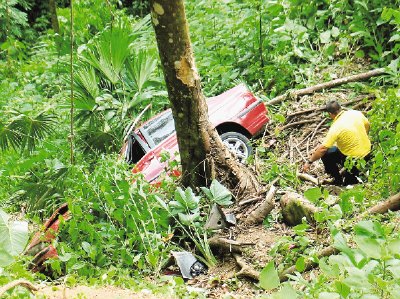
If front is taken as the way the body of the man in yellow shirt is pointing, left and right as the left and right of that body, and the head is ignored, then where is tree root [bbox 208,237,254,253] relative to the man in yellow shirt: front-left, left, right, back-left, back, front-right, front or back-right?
left

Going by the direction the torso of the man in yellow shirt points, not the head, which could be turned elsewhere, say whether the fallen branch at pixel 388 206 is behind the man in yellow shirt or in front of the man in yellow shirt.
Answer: behind

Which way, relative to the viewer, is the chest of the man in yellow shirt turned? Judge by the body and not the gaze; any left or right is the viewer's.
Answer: facing away from the viewer and to the left of the viewer

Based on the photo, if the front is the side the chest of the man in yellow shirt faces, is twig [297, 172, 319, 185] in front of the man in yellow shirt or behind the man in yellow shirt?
in front

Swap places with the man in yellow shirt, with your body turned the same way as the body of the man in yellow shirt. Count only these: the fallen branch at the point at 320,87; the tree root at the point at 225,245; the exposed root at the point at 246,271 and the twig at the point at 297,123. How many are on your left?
2

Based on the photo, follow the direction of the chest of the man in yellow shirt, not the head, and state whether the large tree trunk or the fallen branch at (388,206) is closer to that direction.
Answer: the large tree trunk

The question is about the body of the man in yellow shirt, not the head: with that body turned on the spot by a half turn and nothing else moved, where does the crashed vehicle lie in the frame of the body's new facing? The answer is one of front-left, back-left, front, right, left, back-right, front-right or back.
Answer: back

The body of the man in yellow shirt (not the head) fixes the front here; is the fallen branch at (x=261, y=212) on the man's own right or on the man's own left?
on the man's own left

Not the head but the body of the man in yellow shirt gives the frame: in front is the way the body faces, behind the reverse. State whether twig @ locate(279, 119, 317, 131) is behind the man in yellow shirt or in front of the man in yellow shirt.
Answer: in front

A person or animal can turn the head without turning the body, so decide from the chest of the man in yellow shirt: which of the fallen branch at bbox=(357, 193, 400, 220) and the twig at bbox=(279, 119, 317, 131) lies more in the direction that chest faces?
the twig

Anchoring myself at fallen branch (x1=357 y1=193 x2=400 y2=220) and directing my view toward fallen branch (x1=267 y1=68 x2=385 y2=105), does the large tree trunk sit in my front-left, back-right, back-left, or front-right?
front-left

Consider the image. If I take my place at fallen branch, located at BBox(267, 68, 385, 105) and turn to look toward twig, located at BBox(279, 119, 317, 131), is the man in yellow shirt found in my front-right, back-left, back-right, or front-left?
front-left

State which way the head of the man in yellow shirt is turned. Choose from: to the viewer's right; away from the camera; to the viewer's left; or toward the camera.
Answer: to the viewer's left
